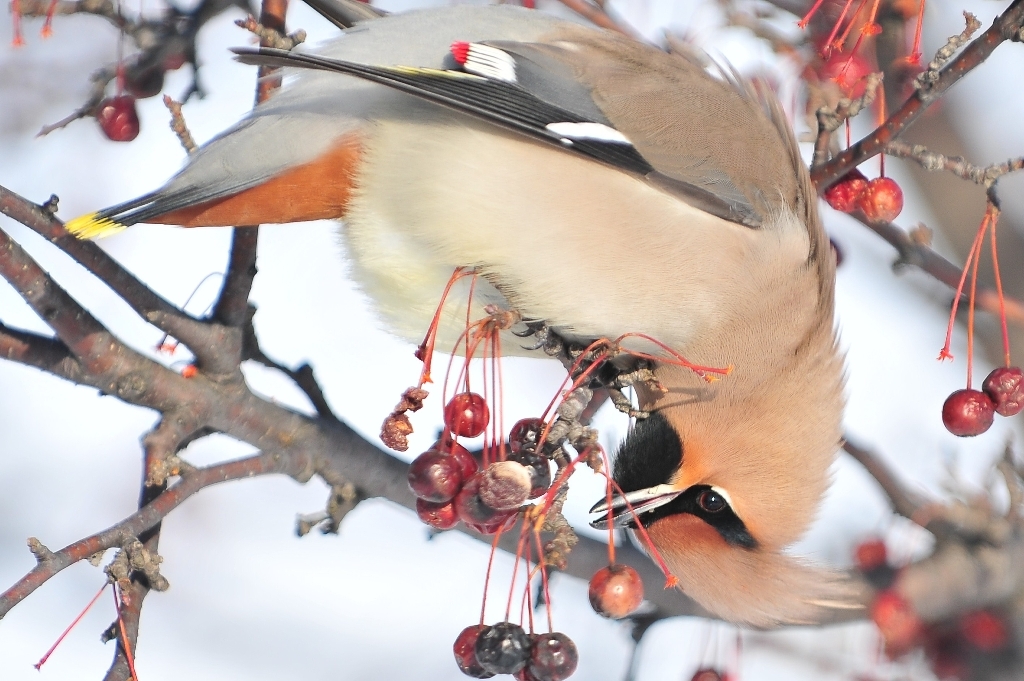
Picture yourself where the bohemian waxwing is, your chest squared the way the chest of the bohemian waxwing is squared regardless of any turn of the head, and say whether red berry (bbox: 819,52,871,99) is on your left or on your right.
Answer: on your left

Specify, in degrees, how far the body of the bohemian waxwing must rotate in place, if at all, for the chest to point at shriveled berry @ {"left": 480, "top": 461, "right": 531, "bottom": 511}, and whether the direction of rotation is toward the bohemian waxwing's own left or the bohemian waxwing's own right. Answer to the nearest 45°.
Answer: approximately 90° to the bohemian waxwing's own right

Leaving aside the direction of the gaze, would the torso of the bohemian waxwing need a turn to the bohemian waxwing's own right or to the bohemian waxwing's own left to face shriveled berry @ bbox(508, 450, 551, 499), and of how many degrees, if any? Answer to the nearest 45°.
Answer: approximately 90° to the bohemian waxwing's own right

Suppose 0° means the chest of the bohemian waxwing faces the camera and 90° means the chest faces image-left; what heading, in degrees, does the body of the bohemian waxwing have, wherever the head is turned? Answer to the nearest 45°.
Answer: approximately 270°
